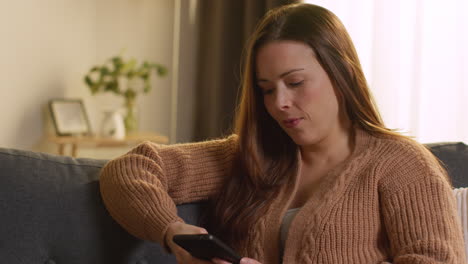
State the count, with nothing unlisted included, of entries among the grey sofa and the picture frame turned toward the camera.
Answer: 2

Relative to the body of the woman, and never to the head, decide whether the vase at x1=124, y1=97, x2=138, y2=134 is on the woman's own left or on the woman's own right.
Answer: on the woman's own right

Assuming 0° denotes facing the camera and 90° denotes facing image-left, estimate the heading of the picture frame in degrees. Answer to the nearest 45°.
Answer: approximately 0°

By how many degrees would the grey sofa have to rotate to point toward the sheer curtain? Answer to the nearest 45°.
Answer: approximately 135° to its left

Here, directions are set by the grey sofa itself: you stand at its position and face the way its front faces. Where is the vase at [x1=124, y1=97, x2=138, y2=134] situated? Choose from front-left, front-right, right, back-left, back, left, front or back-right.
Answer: back

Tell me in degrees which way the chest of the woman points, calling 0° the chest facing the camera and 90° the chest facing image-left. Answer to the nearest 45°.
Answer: approximately 45°

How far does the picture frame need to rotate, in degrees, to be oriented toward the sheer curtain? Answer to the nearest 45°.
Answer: approximately 45° to its left

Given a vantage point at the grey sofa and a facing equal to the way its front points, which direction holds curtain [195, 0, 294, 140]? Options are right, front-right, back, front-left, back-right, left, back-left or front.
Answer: back
